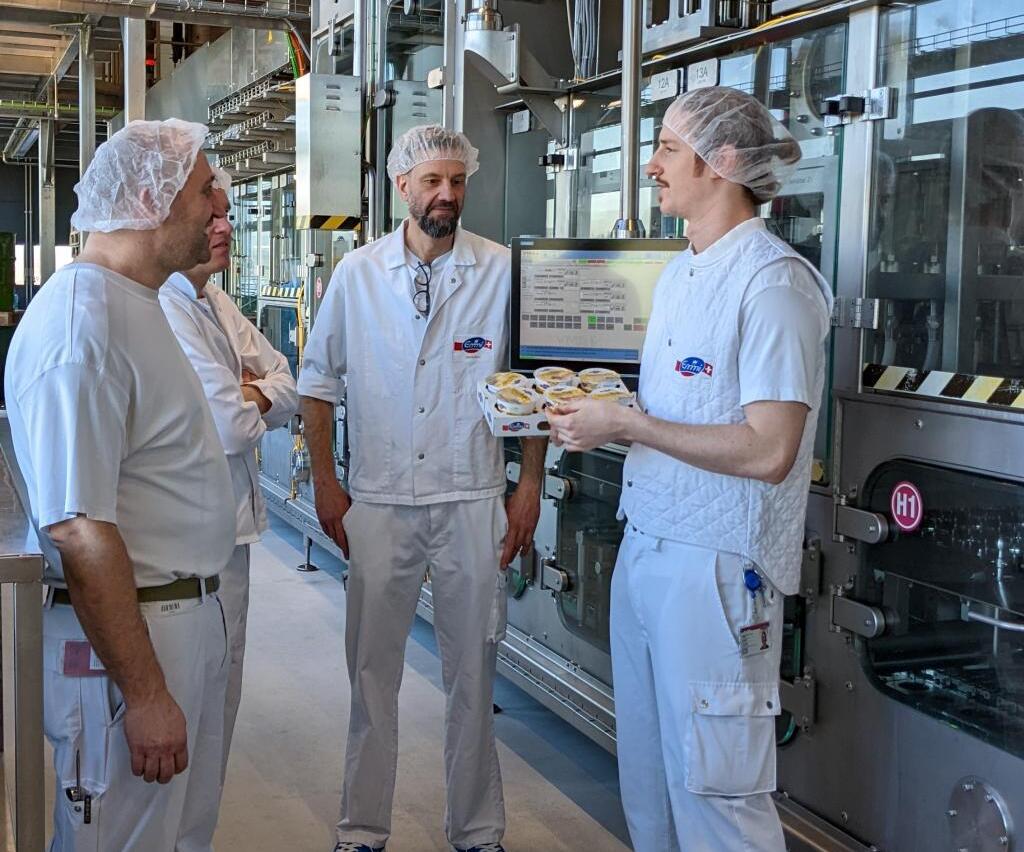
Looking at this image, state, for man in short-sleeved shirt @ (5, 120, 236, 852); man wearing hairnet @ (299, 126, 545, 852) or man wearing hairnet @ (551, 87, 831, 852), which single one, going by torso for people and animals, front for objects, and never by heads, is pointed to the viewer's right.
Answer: the man in short-sleeved shirt

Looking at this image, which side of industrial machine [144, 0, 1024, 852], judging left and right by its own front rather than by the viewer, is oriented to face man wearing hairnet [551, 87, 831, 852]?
front

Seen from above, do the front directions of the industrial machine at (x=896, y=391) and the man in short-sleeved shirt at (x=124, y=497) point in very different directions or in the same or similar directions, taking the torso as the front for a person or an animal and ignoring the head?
very different directions

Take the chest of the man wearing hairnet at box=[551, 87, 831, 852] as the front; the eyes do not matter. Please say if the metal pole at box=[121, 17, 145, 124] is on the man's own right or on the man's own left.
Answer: on the man's own right

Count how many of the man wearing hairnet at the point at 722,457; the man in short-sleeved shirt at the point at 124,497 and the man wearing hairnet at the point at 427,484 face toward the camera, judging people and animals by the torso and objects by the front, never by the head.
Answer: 1

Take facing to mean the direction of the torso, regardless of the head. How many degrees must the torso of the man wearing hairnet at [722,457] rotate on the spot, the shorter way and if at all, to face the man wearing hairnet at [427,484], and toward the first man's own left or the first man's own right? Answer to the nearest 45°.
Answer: approximately 45° to the first man's own right

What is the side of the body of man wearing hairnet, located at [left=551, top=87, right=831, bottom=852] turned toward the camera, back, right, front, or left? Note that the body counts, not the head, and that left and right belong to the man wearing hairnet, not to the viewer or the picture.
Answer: left

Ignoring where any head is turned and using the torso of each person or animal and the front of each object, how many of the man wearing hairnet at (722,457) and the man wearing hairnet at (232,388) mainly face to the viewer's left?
1

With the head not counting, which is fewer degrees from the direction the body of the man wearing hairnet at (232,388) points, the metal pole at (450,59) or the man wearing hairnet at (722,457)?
the man wearing hairnet

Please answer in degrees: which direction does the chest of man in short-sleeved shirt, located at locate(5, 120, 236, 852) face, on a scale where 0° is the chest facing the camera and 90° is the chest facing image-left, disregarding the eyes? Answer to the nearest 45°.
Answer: approximately 270°

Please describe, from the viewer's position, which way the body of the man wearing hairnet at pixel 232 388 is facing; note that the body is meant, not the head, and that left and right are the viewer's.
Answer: facing the viewer and to the right of the viewer

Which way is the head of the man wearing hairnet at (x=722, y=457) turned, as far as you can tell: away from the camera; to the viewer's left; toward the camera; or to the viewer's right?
to the viewer's left

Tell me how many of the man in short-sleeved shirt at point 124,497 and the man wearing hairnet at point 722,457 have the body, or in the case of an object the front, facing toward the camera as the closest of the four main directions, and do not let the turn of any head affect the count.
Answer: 0

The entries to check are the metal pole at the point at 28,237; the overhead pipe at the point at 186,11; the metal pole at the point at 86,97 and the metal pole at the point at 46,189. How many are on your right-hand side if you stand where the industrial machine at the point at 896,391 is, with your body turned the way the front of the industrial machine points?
4

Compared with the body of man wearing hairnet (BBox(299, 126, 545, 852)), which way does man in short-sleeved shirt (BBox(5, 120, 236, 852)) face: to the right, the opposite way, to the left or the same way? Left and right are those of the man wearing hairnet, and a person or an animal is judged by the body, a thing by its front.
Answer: to the left

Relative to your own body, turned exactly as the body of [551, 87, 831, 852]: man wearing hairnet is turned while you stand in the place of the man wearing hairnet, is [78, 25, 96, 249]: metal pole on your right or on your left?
on your right

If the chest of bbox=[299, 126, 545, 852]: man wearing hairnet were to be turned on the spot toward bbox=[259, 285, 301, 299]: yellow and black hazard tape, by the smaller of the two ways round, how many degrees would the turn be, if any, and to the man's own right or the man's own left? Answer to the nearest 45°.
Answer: approximately 180°

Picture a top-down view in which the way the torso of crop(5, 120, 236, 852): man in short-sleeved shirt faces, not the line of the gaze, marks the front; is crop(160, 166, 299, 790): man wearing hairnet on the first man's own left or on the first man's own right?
on the first man's own left
